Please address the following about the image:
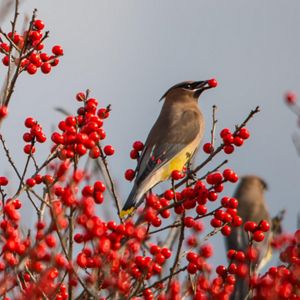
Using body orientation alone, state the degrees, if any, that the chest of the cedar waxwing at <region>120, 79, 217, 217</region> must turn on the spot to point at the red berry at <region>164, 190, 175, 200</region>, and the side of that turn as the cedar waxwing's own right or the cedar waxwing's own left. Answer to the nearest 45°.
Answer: approximately 90° to the cedar waxwing's own right

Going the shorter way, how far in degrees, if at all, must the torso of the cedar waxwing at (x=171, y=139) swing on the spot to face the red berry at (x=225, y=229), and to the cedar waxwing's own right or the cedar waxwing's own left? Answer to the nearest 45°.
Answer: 0° — it already faces it

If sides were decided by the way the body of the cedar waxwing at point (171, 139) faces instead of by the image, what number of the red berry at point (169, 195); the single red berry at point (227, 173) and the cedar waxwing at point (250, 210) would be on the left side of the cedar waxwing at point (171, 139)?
1

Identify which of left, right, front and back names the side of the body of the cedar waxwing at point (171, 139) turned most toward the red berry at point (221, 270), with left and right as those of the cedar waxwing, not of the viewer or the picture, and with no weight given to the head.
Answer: front

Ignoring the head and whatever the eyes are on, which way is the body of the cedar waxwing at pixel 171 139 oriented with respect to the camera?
to the viewer's right
